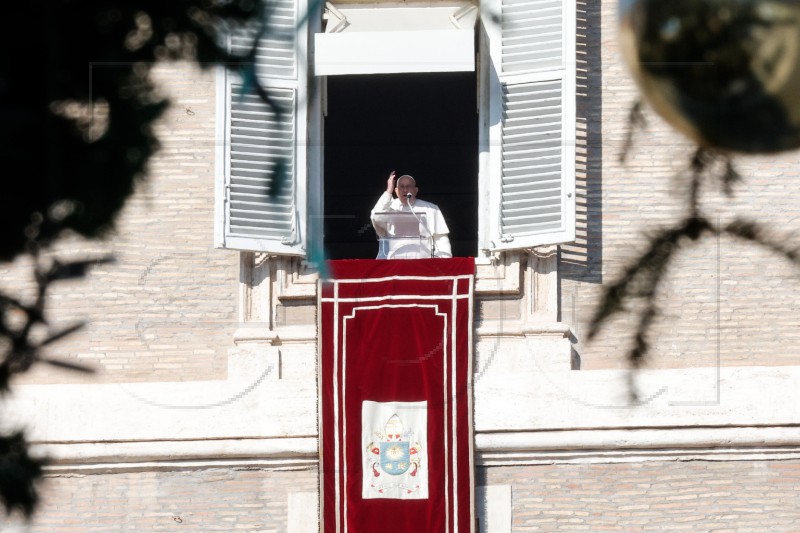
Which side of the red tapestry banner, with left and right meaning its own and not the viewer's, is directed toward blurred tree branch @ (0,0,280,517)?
front

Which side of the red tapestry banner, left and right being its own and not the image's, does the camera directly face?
front

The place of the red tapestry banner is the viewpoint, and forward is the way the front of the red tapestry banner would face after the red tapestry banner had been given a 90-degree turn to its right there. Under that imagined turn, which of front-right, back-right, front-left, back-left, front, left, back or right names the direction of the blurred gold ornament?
left
